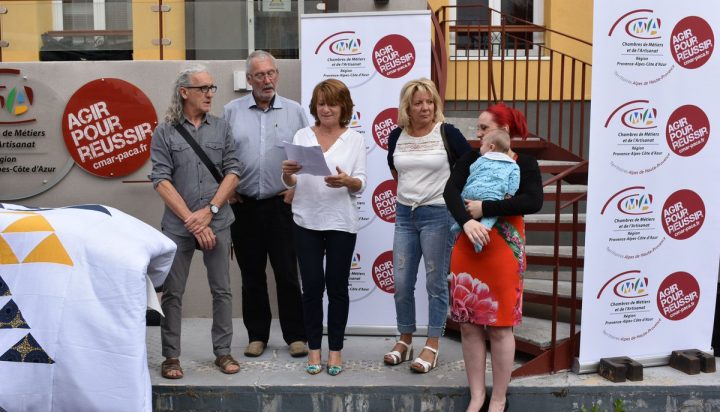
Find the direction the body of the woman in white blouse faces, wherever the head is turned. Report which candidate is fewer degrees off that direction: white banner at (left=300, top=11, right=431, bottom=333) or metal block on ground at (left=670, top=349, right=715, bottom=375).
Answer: the metal block on ground

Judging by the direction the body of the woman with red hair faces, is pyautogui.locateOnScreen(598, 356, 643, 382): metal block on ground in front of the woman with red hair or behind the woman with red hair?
behind

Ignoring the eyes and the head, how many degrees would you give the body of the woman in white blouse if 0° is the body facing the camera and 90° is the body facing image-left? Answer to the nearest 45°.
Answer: approximately 0°

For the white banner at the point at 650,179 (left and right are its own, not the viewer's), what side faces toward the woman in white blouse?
right

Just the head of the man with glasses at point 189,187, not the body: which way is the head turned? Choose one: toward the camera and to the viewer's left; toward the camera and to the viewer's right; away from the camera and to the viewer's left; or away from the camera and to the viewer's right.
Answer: toward the camera and to the viewer's right

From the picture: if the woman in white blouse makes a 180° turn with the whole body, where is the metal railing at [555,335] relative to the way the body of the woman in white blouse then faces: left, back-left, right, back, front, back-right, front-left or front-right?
right

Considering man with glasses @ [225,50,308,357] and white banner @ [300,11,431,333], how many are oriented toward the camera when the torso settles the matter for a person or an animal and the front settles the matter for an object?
2

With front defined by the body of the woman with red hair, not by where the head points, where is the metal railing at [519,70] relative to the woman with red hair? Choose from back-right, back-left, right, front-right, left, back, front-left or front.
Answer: back-right
